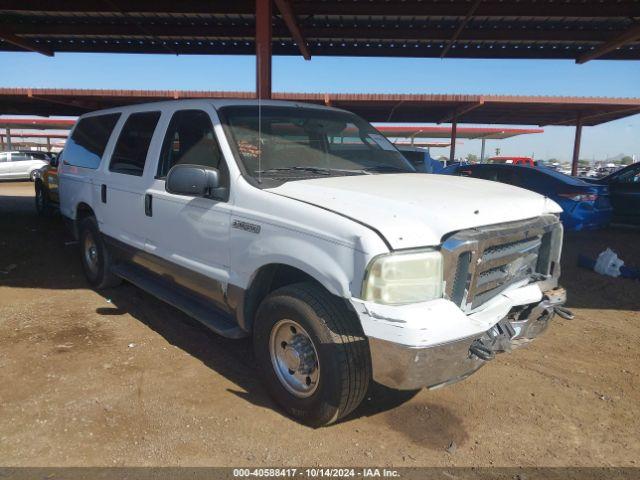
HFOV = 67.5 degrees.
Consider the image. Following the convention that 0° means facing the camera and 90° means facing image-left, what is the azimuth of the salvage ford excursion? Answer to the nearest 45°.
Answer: approximately 315°

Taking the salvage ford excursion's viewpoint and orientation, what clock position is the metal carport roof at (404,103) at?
The metal carport roof is roughly at 8 o'clock from the salvage ford excursion.

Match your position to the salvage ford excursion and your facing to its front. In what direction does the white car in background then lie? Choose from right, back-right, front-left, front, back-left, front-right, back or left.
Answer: back

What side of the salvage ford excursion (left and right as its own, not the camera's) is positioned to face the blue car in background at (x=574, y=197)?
left
